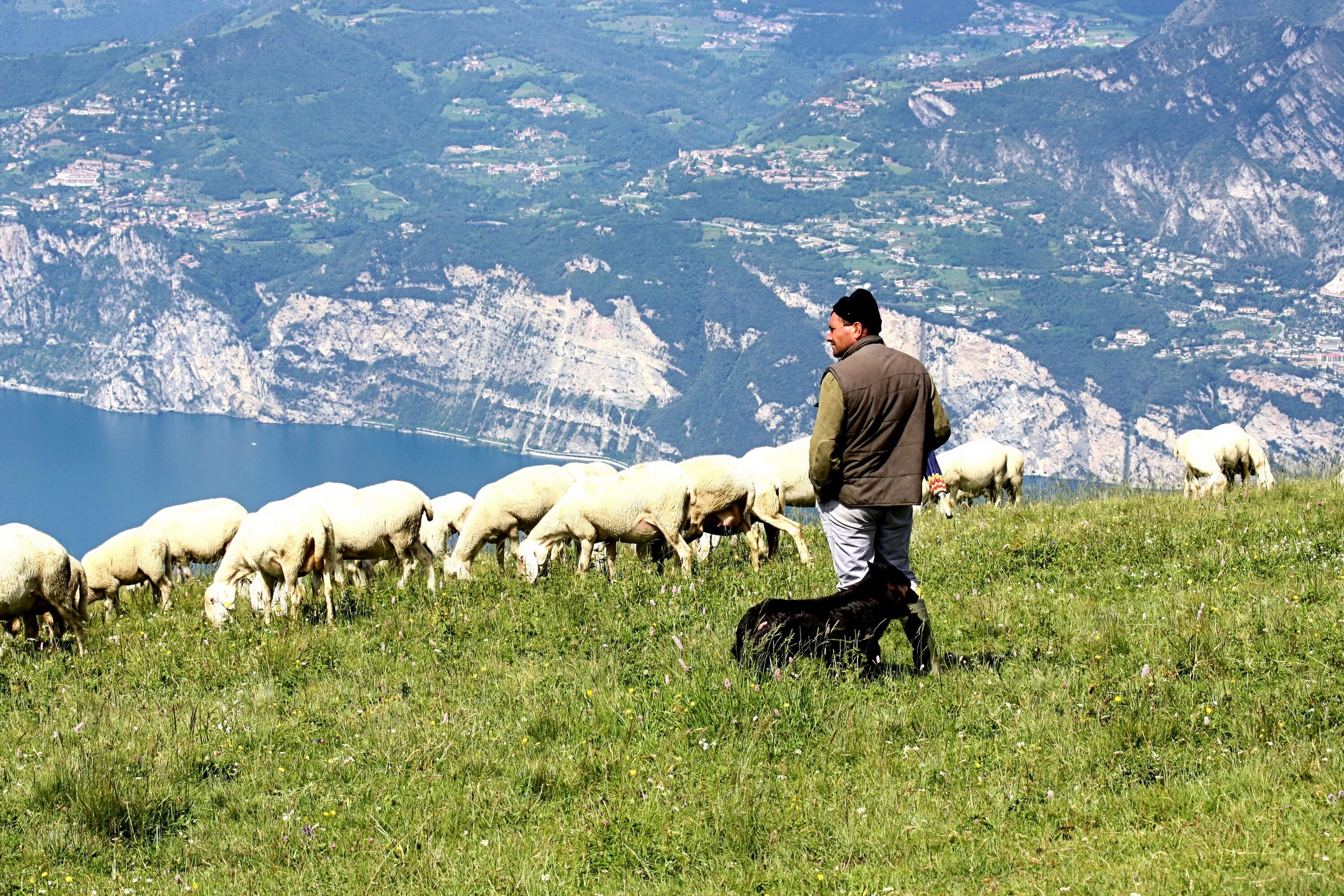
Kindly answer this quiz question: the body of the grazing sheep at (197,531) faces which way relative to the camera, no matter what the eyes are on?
to the viewer's left

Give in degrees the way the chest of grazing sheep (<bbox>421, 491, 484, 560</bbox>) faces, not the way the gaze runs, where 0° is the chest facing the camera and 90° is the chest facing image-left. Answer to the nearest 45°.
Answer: approximately 45°

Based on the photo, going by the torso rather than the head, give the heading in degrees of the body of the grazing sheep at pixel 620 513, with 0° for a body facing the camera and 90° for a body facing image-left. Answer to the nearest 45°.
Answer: approximately 90°

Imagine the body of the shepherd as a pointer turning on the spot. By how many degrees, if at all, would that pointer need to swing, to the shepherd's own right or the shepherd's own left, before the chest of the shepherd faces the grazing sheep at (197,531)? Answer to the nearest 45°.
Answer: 0° — they already face it

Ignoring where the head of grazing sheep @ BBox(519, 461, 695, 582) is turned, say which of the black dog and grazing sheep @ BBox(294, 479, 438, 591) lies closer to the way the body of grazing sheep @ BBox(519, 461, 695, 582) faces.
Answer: the grazing sheep
